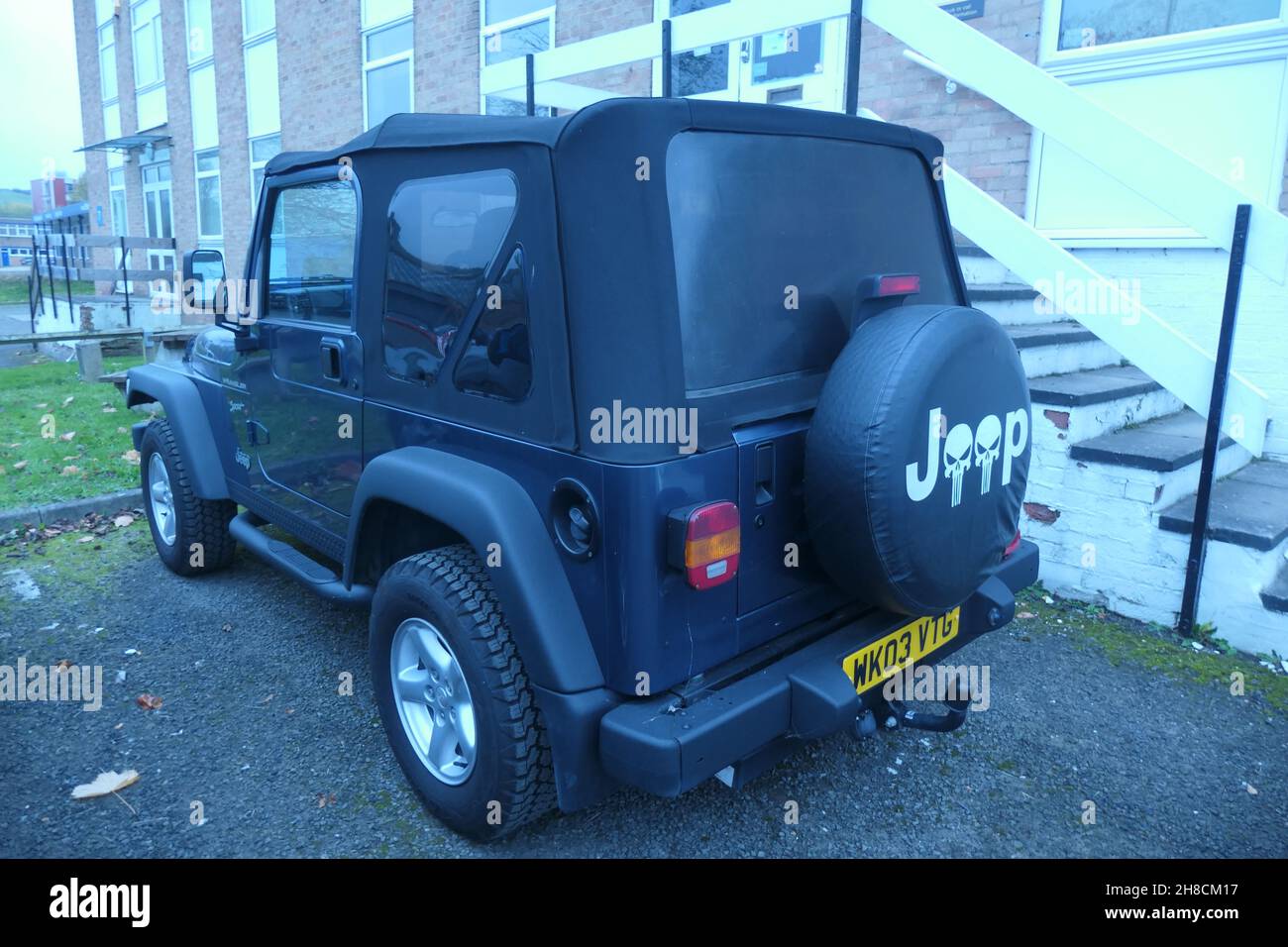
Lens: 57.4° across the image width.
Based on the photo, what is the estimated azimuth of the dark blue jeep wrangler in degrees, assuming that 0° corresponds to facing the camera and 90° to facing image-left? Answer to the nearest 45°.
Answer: approximately 135°

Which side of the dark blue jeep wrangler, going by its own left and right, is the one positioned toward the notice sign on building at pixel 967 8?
right

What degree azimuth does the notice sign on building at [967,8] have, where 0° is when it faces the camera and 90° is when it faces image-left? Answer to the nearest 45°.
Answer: approximately 45°

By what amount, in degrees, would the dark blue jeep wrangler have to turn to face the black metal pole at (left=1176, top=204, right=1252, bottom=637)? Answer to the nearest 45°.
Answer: approximately 90° to its right

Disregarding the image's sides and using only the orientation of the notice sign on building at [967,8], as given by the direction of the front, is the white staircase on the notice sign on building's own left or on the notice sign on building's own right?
on the notice sign on building's own left
